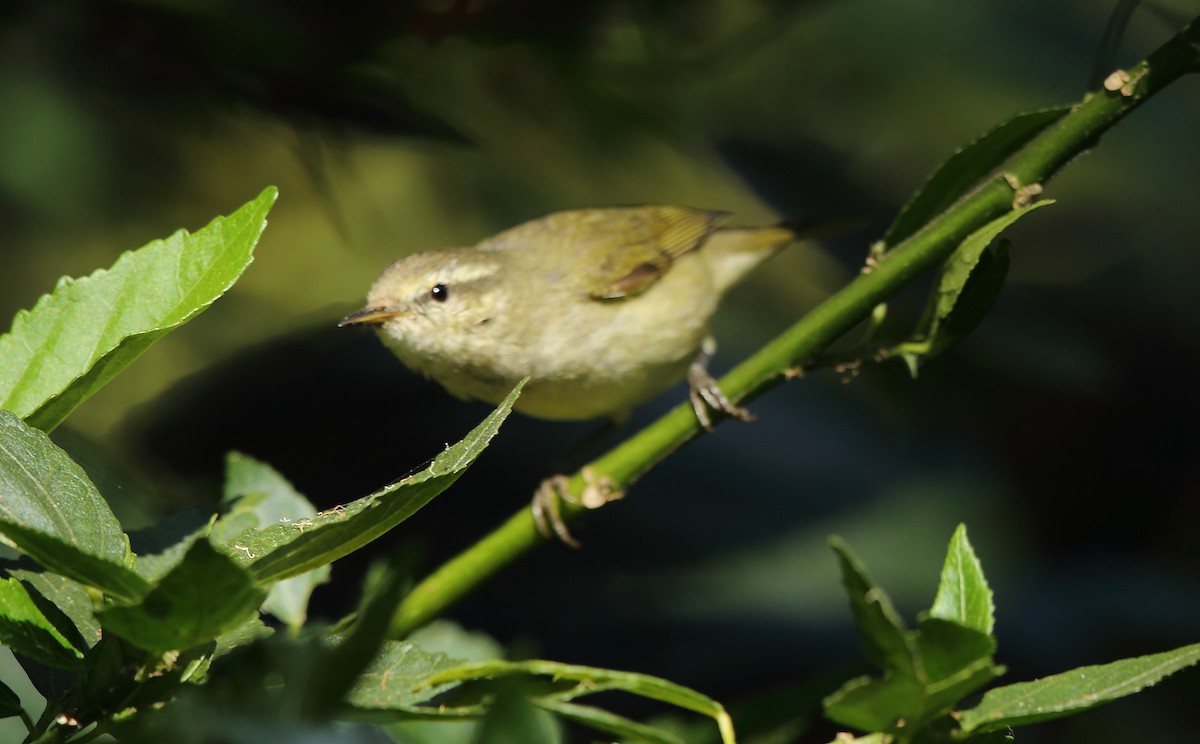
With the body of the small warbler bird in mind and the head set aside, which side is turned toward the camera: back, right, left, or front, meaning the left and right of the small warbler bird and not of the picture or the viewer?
left
